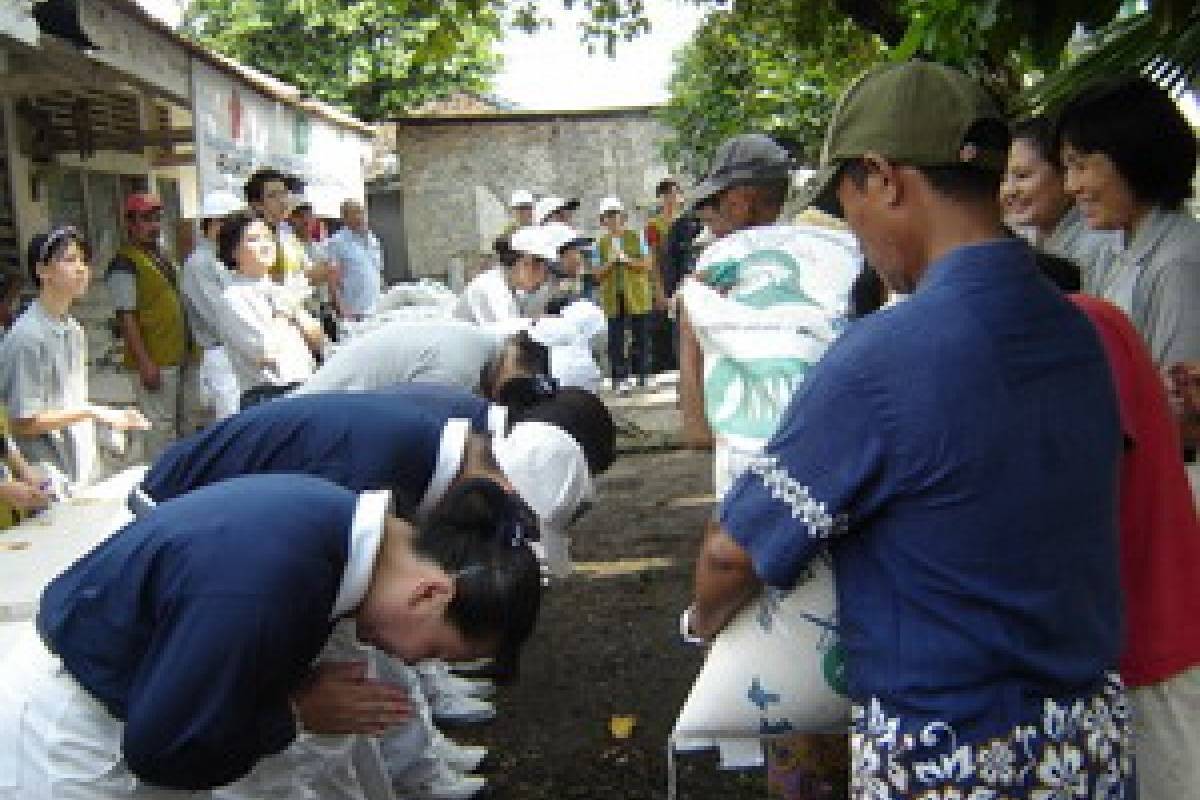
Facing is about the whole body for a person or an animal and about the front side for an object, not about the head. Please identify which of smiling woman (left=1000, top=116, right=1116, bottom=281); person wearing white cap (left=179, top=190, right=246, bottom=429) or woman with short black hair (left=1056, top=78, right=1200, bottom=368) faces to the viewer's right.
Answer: the person wearing white cap

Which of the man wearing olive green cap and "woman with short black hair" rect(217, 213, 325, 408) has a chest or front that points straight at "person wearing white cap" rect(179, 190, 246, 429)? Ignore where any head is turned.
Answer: the man wearing olive green cap

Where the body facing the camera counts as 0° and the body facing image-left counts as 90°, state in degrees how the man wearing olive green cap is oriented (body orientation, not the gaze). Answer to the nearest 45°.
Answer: approximately 135°

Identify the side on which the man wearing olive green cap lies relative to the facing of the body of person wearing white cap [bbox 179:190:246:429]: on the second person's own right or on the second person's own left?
on the second person's own right

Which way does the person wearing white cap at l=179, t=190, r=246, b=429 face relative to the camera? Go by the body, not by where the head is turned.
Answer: to the viewer's right

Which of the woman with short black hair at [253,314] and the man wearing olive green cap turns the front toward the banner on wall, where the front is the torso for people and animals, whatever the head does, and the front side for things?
the man wearing olive green cap

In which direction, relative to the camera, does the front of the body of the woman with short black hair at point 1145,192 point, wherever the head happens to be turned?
to the viewer's left

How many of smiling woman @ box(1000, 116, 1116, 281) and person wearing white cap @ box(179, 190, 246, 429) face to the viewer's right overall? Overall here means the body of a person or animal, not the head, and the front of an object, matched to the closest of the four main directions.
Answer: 1

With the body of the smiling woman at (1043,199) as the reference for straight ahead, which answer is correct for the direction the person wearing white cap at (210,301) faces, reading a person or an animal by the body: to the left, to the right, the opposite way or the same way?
the opposite way

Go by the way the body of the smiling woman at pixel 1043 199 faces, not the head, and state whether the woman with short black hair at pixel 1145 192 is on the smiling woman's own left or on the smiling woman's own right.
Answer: on the smiling woman's own left
